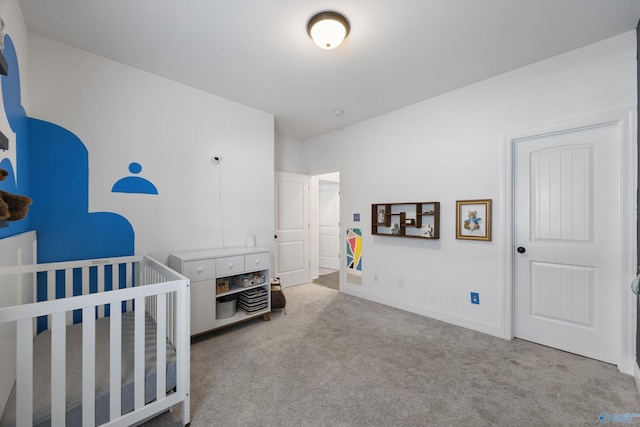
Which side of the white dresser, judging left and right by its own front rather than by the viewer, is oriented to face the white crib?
right

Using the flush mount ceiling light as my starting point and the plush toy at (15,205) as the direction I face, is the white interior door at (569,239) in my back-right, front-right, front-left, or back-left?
back-left

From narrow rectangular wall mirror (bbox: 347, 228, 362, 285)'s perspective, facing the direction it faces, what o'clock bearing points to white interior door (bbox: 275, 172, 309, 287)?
The white interior door is roughly at 2 o'clock from the narrow rectangular wall mirror.

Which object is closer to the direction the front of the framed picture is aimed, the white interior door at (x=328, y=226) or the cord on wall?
the cord on wall

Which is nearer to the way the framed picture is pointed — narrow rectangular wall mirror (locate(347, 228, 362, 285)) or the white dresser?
the white dresser

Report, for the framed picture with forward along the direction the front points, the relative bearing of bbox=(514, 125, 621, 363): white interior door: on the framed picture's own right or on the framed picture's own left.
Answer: on the framed picture's own left

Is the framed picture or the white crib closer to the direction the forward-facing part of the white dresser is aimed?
the framed picture

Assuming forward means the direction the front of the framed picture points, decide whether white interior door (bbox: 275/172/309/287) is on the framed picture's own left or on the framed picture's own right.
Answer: on the framed picture's own right

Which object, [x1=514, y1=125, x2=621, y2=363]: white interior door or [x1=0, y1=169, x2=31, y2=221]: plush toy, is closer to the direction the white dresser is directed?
the white interior door
